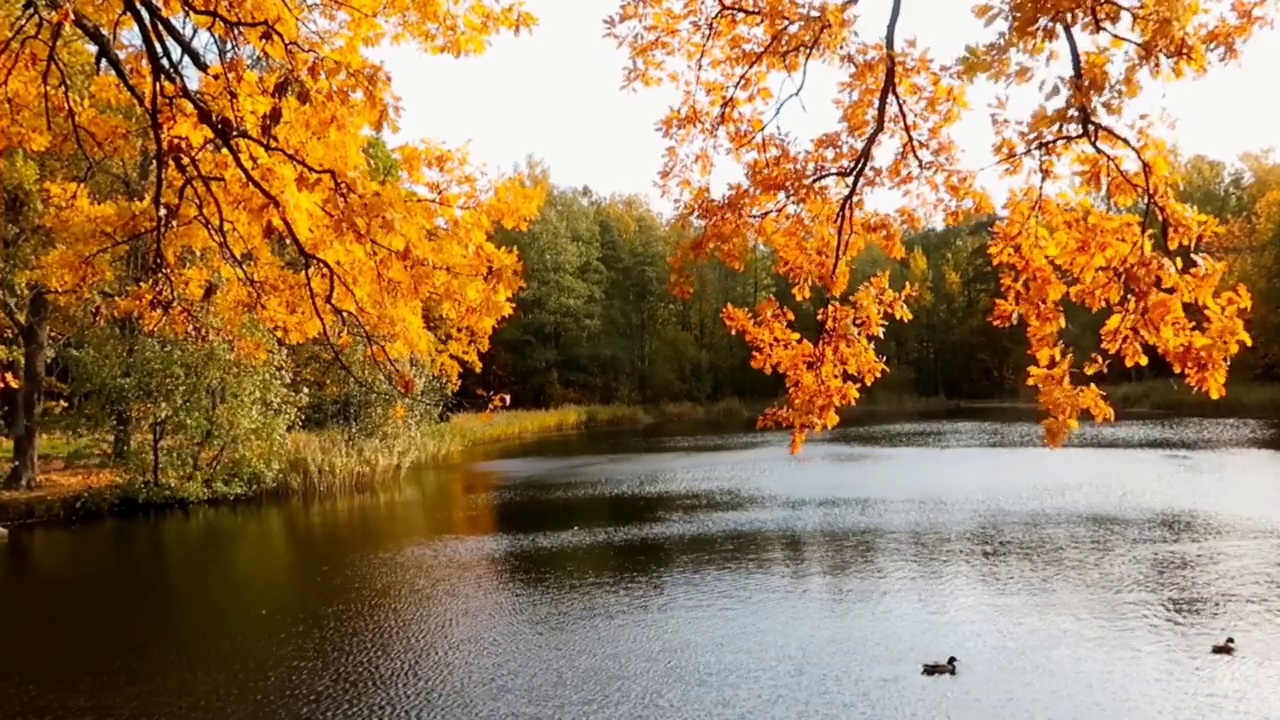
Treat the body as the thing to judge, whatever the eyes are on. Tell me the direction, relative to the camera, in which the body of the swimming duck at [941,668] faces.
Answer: to the viewer's right
